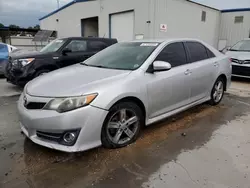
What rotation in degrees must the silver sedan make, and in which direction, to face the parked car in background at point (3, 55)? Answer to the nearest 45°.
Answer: approximately 90° to its right

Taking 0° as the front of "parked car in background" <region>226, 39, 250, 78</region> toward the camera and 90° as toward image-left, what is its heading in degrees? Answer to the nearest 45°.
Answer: approximately 45°

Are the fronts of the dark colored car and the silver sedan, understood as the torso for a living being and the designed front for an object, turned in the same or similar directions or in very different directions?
same or similar directions

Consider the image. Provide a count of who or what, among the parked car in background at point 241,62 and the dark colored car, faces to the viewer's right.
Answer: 0

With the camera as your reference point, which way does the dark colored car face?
facing the viewer and to the left of the viewer

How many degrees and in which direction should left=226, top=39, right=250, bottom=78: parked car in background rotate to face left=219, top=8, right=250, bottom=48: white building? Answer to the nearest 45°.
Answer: approximately 135° to its right

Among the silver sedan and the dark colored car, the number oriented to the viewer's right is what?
0

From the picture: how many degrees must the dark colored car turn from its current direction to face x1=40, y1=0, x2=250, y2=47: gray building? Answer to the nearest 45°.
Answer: approximately 180°

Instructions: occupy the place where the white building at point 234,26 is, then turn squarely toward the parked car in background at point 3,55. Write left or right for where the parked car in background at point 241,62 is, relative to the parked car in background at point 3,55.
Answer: left

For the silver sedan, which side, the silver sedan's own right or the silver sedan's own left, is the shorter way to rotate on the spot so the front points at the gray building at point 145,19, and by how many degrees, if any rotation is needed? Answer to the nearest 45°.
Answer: approximately 135° to the silver sedan's own right

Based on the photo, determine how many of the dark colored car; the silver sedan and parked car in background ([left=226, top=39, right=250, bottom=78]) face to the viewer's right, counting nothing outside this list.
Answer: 0

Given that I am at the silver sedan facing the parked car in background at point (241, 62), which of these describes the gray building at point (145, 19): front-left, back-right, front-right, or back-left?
front-left
